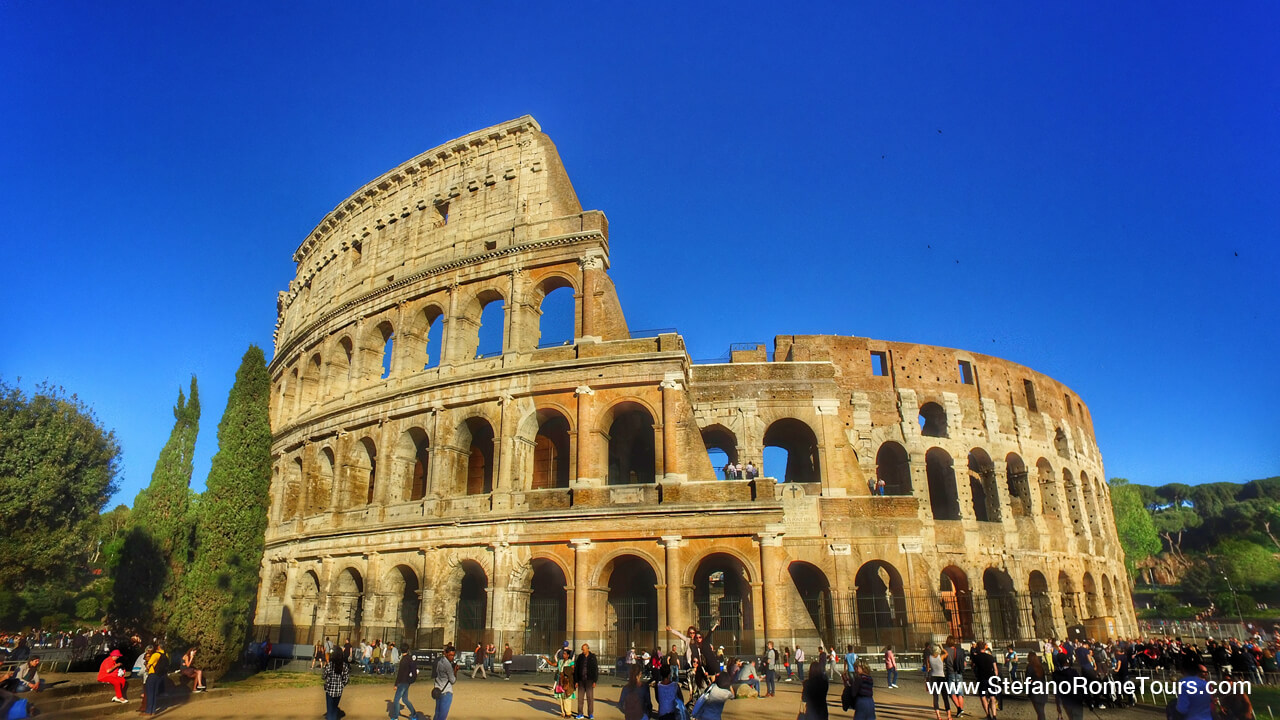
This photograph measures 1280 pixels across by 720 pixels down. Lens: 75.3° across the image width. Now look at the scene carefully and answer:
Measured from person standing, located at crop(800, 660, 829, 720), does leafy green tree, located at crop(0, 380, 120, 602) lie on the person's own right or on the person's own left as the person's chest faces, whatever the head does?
on the person's own left

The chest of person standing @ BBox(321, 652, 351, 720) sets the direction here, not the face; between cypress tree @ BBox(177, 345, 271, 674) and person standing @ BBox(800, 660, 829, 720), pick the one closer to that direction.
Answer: the cypress tree

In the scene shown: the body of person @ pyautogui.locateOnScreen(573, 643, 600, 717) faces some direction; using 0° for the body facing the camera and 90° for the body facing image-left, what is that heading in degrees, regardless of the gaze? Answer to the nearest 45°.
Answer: approximately 0°

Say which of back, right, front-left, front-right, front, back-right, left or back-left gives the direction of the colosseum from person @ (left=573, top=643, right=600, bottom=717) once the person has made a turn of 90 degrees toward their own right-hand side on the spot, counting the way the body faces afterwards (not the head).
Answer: right

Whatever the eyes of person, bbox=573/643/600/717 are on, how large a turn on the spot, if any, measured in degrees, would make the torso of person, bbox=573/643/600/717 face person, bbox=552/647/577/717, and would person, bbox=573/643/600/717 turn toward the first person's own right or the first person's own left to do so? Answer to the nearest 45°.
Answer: approximately 135° to the first person's own right

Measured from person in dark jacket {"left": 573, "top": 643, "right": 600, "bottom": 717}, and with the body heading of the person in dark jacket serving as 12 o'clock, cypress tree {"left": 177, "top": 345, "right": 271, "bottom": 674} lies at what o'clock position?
The cypress tree is roughly at 4 o'clock from the person in dark jacket.

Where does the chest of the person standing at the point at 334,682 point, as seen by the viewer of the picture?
away from the camera

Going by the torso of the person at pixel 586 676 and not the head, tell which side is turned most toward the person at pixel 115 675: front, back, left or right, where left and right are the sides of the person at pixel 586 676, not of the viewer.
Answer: right

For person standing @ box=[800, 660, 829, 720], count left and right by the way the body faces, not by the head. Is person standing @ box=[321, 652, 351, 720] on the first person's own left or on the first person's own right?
on the first person's own left

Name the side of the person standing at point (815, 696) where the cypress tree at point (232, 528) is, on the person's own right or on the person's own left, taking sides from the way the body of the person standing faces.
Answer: on the person's own left

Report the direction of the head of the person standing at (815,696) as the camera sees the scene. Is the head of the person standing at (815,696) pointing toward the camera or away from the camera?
away from the camera

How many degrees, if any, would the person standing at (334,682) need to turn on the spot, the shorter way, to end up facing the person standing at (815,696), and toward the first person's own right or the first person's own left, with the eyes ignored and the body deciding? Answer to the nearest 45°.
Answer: approximately 135° to the first person's own right

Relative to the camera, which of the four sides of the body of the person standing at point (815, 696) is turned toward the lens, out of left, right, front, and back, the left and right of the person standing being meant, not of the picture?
back

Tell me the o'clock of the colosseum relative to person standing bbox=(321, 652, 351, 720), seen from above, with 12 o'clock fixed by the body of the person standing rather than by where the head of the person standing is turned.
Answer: The colosseum is roughly at 1 o'clock from the person standing.
